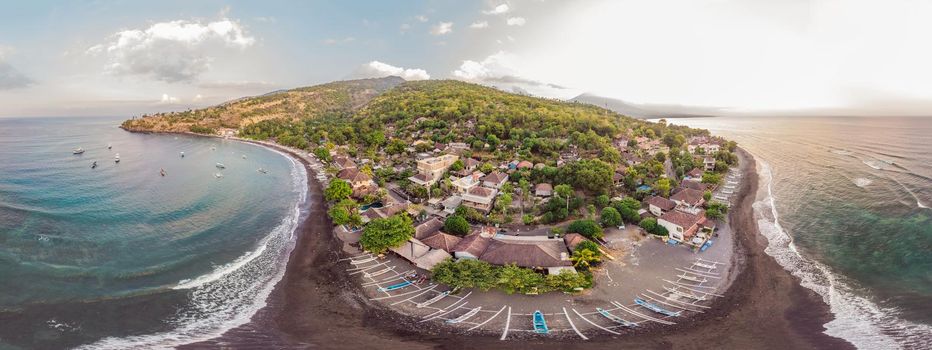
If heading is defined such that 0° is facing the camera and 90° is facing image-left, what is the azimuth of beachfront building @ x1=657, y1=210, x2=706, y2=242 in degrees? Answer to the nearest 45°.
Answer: approximately 315°

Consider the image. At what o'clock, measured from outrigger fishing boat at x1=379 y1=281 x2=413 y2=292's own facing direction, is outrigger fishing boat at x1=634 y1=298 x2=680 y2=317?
outrigger fishing boat at x1=634 y1=298 x2=680 y2=317 is roughly at 8 o'clock from outrigger fishing boat at x1=379 y1=281 x2=413 y2=292.

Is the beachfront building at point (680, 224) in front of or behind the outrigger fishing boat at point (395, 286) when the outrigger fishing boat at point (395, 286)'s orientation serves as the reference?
behind

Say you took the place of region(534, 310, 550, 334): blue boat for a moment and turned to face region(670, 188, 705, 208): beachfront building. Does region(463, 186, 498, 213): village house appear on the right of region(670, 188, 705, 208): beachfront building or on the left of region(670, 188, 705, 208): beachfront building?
left

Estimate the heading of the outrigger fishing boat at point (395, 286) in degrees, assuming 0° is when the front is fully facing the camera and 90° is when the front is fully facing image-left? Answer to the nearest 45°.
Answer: approximately 45°

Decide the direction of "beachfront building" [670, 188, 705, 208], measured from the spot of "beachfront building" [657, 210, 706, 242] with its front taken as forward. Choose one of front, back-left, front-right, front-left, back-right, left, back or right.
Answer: back-left

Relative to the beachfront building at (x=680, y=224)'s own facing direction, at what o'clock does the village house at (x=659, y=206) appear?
The village house is roughly at 7 o'clock from the beachfront building.

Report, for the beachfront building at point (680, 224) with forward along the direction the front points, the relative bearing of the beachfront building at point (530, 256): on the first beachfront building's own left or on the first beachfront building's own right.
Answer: on the first beachfront building's own right

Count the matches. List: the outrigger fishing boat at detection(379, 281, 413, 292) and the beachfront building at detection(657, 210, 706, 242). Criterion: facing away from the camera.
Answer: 0
